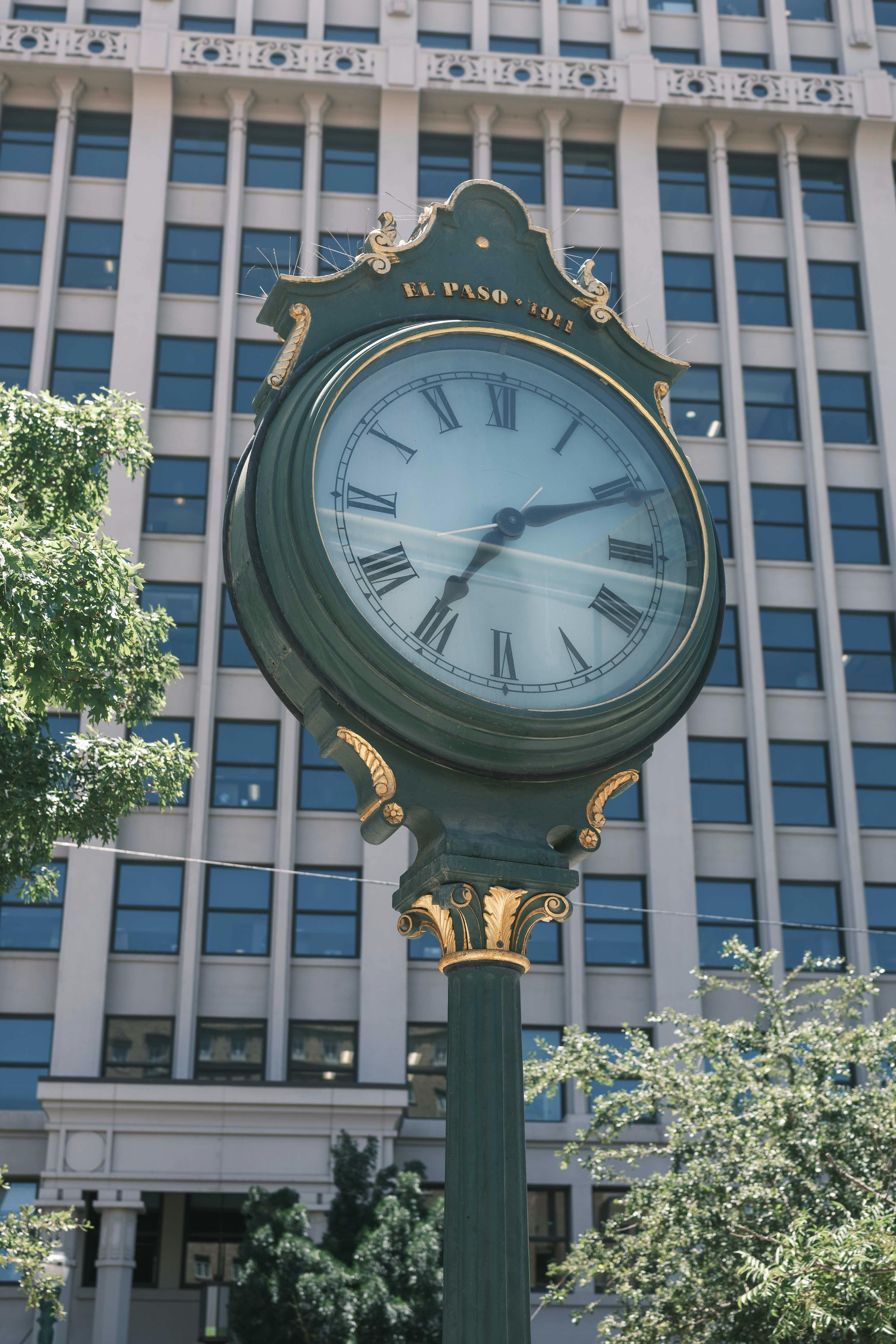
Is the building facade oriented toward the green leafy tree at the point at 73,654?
yes

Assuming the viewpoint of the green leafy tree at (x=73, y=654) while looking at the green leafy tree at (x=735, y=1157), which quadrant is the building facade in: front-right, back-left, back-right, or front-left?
front-left

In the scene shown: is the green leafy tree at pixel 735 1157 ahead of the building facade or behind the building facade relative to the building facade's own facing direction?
ahead

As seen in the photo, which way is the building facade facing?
toward the camera
